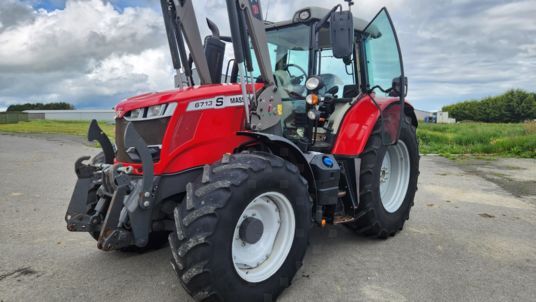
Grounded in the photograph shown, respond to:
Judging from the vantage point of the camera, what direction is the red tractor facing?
facing the viewer and to the left of the viewer
